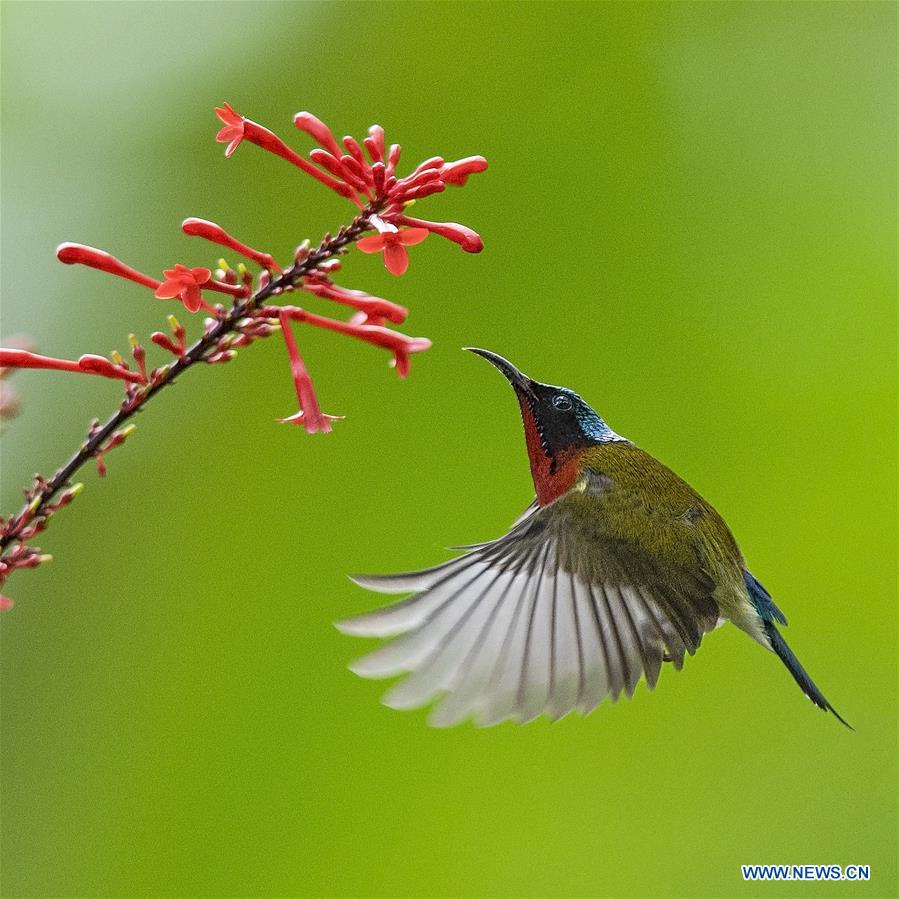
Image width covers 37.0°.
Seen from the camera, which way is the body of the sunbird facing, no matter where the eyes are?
to the viewer's left
